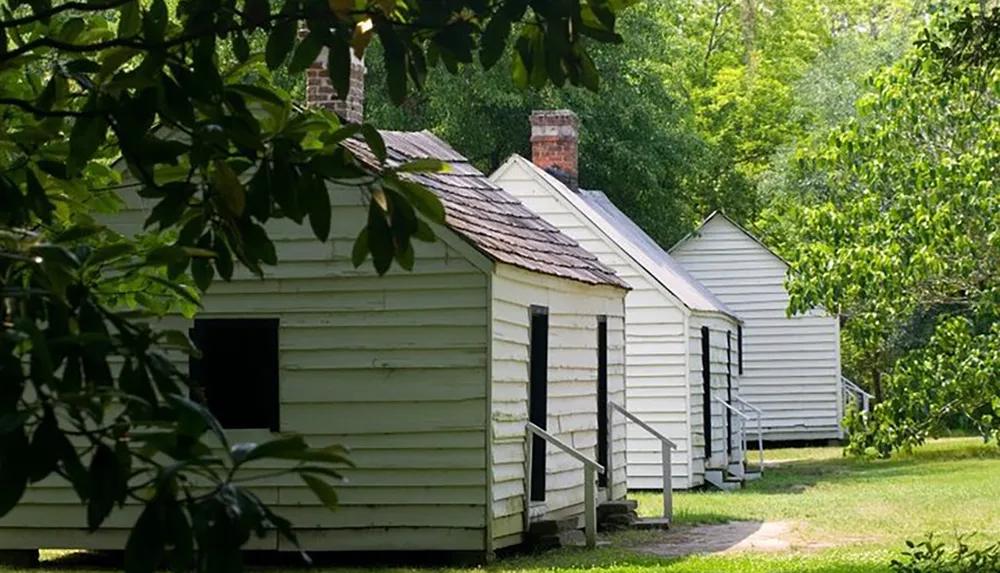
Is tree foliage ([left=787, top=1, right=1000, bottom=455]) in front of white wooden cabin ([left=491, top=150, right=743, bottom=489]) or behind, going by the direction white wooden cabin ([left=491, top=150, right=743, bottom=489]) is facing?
in front

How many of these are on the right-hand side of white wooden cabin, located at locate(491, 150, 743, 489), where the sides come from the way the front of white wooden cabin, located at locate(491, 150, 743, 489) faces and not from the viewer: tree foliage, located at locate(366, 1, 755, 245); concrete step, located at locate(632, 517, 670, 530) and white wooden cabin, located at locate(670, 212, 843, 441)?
1

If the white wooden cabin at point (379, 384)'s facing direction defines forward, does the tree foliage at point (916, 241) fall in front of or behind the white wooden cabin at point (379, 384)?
in front

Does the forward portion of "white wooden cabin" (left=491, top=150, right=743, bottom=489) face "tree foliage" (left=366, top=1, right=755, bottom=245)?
no

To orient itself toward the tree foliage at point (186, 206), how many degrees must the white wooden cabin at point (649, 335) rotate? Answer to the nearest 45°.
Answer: approximately 90° to its right

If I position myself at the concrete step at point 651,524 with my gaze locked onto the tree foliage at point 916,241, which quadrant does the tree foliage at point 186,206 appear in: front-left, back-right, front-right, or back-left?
back-right

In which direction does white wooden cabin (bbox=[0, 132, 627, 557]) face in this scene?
to the viewer's right

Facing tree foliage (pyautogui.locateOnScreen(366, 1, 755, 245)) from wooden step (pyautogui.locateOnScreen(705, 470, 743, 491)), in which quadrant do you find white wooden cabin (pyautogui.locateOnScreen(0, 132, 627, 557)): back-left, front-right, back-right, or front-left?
back-left

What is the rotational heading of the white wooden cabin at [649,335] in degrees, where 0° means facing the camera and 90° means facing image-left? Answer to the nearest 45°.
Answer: approximately 270°

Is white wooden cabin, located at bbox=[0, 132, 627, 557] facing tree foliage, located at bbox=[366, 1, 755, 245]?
no

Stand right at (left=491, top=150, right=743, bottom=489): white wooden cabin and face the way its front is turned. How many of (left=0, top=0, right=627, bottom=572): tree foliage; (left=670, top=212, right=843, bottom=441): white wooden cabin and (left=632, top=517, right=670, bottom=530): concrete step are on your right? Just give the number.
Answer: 2

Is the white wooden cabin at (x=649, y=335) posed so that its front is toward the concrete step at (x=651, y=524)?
no
